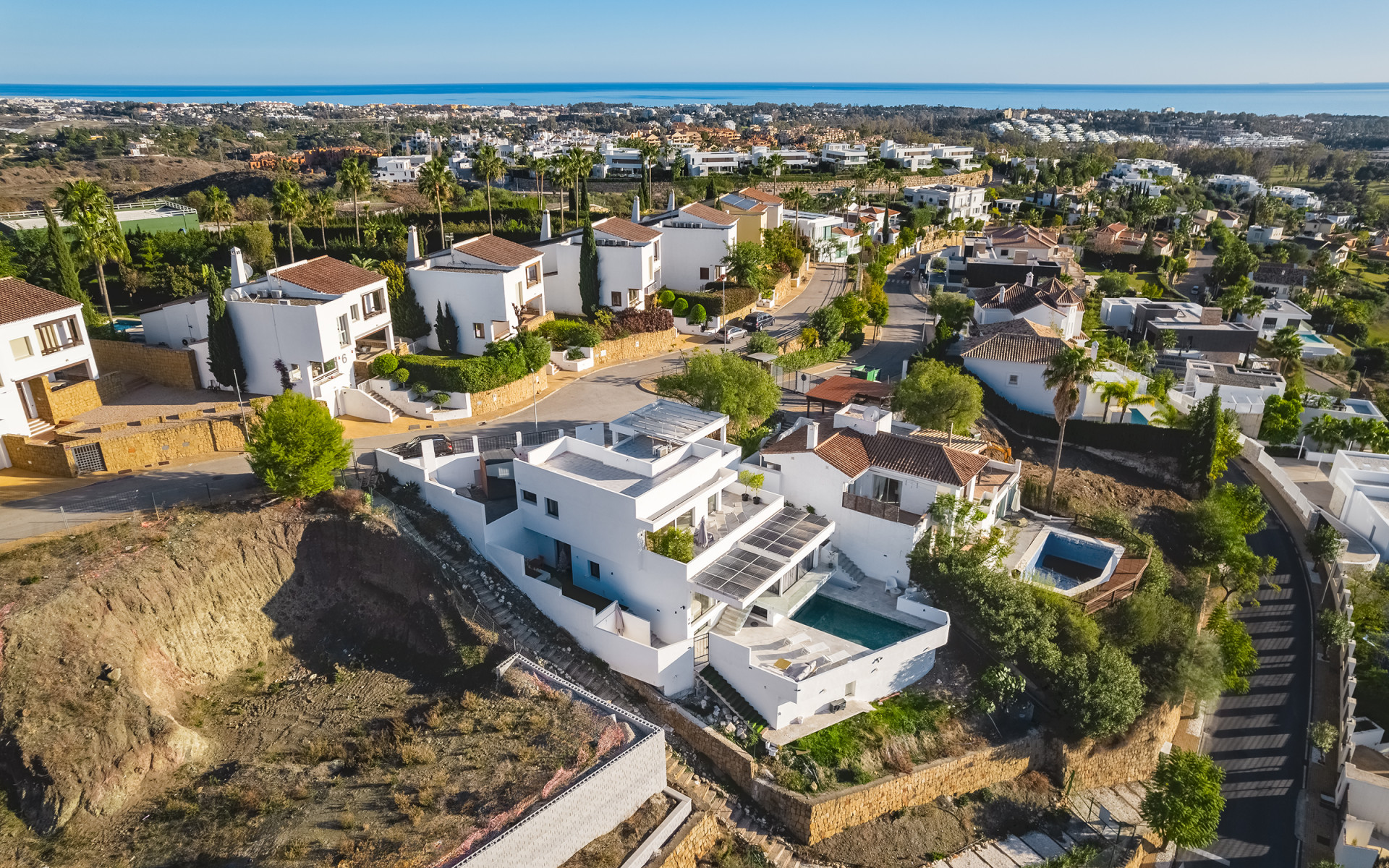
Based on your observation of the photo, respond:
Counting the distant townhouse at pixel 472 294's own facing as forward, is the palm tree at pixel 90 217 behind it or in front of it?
behind

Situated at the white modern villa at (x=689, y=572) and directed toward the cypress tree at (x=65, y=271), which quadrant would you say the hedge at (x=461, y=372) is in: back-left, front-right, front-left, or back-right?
front-right

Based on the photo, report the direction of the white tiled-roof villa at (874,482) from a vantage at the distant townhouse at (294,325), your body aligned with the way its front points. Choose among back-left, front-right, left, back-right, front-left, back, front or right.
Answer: front

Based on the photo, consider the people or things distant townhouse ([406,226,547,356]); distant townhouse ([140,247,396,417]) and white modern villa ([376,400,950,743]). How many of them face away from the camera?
0

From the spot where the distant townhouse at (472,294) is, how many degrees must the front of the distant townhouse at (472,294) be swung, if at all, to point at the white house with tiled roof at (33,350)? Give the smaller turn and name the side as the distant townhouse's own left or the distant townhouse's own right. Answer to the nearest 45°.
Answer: approximately 90° to the distant townhouse's own right

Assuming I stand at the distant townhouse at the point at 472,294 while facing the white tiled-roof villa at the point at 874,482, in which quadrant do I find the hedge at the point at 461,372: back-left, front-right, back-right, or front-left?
front-right

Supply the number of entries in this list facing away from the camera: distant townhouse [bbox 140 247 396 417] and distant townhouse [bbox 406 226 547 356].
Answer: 0

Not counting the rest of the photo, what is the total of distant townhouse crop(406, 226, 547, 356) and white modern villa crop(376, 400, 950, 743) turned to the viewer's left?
0

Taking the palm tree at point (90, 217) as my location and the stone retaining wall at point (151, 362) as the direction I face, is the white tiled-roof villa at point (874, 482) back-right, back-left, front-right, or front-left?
front-left

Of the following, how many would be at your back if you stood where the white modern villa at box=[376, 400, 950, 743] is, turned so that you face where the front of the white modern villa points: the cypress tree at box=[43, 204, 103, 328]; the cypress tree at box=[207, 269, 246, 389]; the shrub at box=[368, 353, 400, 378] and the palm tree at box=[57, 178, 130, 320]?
4

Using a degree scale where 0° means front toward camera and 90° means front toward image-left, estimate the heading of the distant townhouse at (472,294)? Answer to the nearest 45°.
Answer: approximately 315°

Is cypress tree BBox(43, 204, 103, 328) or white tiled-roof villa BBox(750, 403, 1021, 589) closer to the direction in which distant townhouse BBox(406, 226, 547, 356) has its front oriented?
the white tiled-roof villa

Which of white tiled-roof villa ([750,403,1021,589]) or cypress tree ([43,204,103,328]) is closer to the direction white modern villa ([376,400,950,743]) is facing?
the white tiled-roof villa

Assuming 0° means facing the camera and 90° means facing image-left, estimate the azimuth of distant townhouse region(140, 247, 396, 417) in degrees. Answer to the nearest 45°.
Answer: approximately 315°

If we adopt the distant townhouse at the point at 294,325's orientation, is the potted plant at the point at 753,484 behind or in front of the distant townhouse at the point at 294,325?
in front
